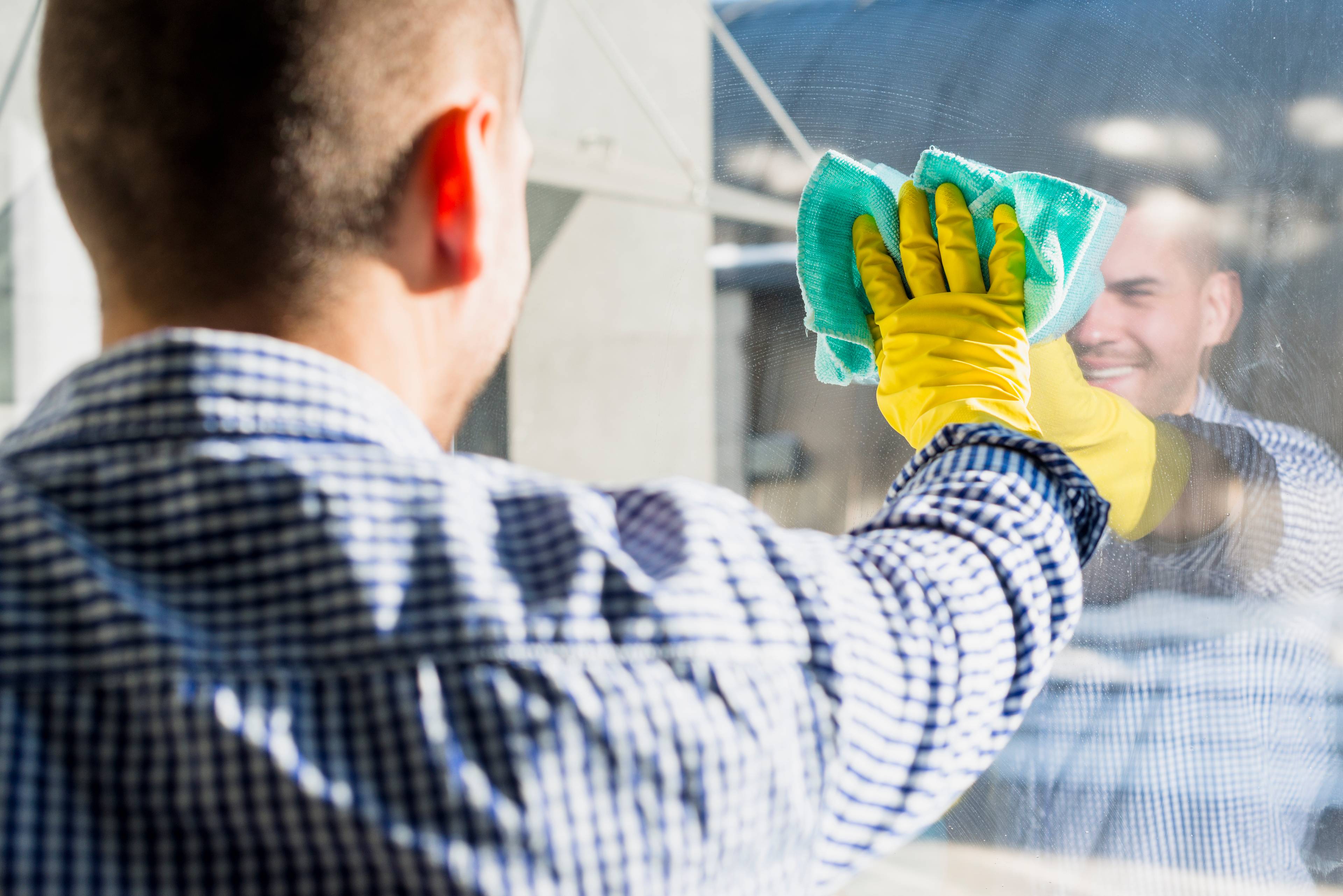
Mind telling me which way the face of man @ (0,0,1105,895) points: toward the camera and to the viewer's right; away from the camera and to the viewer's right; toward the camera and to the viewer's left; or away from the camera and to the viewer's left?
away from the camera and to the viewer's right

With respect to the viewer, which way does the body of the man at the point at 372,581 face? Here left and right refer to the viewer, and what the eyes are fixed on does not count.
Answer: facing away from the viewer and to the right of the viewer
